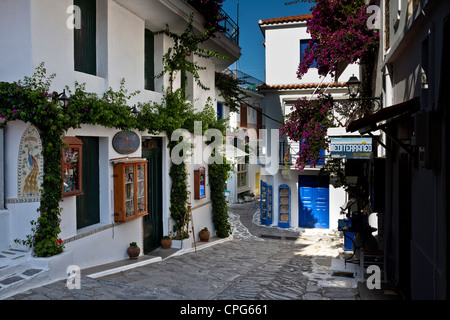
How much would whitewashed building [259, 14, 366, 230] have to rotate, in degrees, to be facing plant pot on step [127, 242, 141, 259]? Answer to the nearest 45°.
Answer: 0° — it already faces it

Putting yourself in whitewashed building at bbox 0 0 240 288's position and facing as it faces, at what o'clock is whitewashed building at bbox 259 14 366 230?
whitewashed building at bbox 259 14 366 230 is roughly at 9 o'clock from whitewashed building at bbox 0 0 240 288.

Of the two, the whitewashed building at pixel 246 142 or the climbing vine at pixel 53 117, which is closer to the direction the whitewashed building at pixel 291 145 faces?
the climbing vine

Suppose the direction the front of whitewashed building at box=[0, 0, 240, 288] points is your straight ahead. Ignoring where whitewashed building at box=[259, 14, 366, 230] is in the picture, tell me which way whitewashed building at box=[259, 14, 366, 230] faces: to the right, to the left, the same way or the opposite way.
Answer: to the right

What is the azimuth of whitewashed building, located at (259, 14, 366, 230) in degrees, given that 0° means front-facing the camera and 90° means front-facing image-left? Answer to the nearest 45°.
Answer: approximately 0°

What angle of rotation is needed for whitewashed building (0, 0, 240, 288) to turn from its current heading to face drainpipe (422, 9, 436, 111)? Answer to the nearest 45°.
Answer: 0° — it already faces it

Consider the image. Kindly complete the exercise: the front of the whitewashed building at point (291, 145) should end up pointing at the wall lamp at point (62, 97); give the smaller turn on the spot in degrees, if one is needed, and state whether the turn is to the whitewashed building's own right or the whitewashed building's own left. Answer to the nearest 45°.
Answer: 0° — it already faces it

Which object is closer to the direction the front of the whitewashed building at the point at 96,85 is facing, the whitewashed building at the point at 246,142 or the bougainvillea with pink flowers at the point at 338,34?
the bougainvillea with pink flowers

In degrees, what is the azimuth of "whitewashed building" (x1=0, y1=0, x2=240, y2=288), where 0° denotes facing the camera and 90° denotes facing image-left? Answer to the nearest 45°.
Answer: approximately 315°

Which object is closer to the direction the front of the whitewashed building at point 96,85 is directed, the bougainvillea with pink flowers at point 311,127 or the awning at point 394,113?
the awning

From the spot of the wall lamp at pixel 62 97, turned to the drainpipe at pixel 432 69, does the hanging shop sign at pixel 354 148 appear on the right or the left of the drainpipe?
left

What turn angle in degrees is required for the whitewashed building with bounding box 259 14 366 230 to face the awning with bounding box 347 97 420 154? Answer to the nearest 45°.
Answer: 0° — it already faces it
